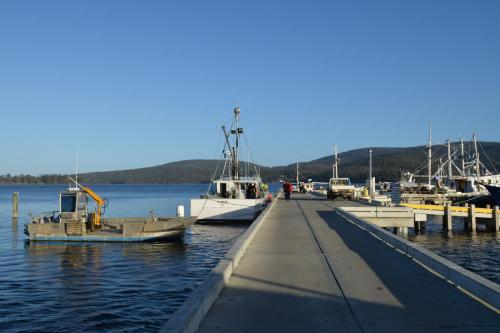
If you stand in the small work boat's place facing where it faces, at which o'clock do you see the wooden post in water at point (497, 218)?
The wooden post in water is roughly at 12 o'clock from the small work boat.

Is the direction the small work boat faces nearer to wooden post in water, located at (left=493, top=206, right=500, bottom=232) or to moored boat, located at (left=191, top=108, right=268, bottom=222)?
the wooden post in water

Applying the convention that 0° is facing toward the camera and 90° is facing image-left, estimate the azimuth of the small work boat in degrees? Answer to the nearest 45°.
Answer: approximately 270°

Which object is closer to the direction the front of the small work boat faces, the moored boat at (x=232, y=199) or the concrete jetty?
the moored boat

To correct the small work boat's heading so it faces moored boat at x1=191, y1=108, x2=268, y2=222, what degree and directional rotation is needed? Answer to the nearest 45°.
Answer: approximately 45° to its left

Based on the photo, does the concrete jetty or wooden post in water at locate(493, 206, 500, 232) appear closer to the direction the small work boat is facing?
the wooden post in water

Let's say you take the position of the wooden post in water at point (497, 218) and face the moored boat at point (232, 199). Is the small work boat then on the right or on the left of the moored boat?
left
